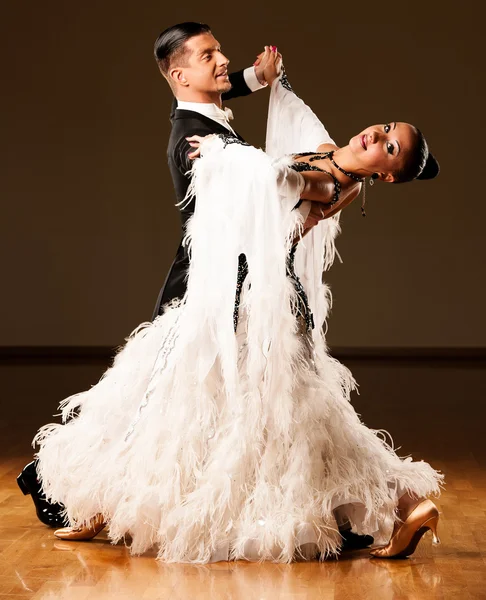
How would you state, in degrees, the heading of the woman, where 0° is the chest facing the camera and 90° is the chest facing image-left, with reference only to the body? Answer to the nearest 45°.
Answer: approximately 90°
